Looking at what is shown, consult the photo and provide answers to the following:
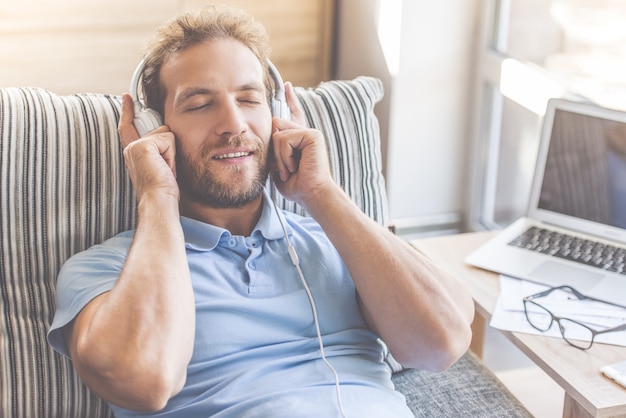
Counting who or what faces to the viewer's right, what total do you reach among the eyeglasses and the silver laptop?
0

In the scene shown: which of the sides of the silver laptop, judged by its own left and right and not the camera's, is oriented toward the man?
front

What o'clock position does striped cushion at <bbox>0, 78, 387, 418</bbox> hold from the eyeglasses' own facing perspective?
The striped cushion is roughly at 1 o'clock from the eyeglasses.

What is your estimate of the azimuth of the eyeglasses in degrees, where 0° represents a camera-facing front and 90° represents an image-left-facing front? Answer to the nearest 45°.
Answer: approximately 45°

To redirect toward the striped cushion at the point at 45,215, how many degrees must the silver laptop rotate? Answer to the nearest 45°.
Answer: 0° — it already faces it

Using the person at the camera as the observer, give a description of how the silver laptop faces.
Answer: facing the viewer and to the left of the viewer
